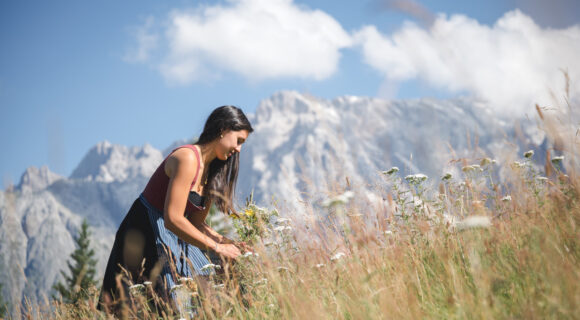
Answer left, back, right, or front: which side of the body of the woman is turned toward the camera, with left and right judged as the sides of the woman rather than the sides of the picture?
right

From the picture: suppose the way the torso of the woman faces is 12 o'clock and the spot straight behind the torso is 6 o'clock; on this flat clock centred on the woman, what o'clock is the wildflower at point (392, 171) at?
The wildflower is roughly at 1 o'clock from the woman.

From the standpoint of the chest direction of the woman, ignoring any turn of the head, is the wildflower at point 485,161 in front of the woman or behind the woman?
in front

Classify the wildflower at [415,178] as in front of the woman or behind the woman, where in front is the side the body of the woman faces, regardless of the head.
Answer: in front

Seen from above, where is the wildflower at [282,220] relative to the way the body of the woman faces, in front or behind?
in front
